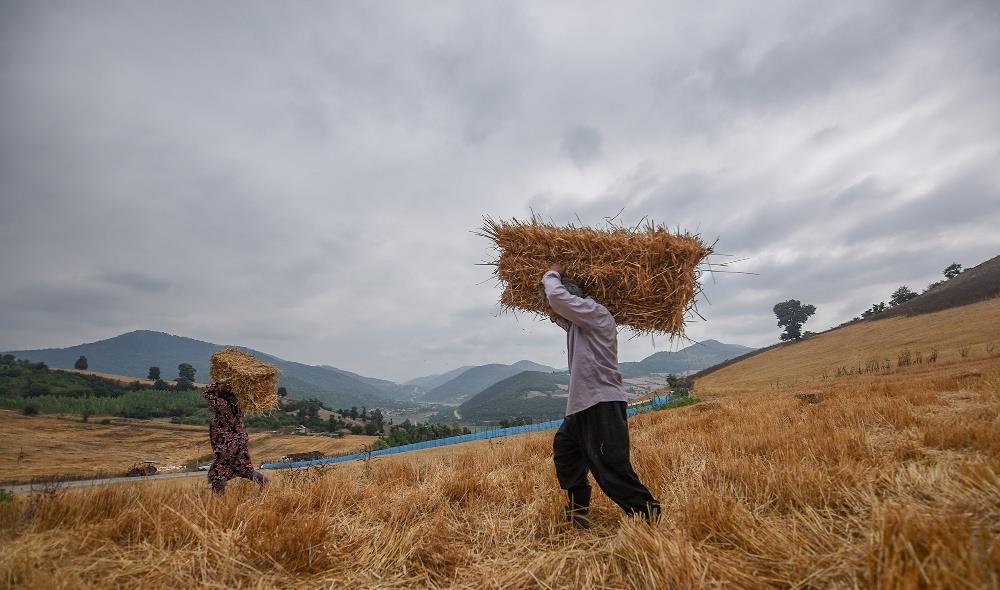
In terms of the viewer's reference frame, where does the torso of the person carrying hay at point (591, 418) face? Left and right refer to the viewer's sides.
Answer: facing to the left of the viewer

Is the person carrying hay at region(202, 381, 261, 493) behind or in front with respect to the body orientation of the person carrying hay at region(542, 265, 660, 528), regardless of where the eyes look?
in front
